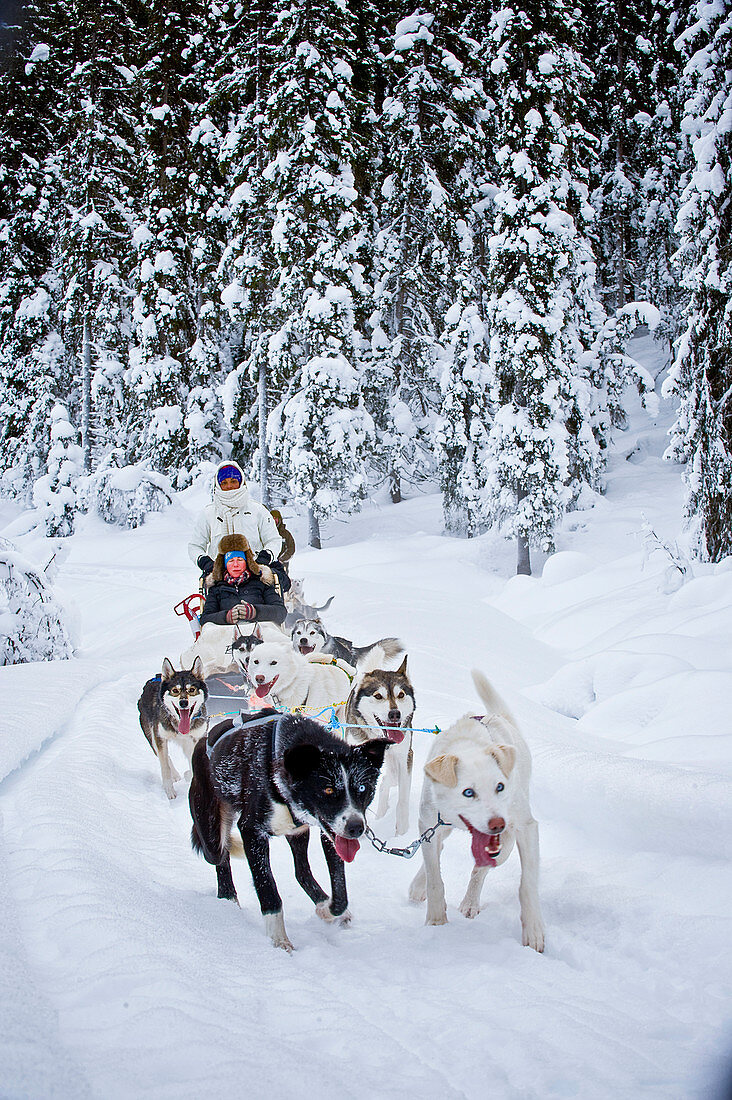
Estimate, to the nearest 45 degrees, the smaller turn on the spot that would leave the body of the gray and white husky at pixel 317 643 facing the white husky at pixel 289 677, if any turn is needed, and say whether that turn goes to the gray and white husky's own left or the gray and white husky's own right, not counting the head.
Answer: approximately 45° to the gray and white husky's own left

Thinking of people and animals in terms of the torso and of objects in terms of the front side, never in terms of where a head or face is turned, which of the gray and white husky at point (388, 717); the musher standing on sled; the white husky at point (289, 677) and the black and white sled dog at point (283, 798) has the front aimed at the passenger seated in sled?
the musher standing on sled

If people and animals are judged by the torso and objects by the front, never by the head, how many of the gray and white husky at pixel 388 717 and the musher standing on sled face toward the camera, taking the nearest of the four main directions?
2
